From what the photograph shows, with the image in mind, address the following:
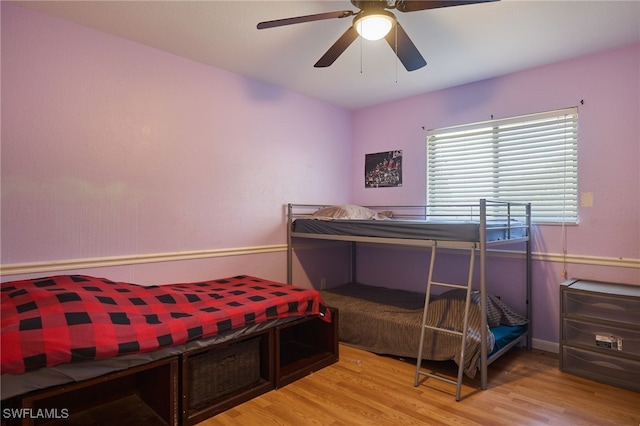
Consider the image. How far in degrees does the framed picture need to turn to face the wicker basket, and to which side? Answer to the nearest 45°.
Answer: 0° — it already faces it

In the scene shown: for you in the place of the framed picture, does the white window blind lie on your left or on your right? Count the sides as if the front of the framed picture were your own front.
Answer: on your left

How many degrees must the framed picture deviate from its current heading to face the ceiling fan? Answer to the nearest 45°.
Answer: approximately 45° to its left

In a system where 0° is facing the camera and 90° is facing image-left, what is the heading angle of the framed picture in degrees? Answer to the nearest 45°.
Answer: approximately 45°
